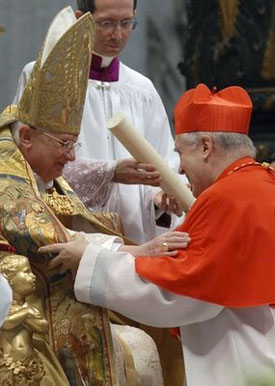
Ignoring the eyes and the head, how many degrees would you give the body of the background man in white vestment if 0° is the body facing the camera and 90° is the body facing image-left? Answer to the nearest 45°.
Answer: approximately 0°
